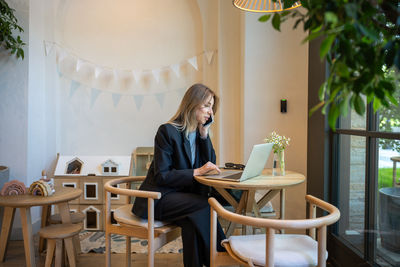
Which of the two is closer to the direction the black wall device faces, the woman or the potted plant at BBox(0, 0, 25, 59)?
the woman

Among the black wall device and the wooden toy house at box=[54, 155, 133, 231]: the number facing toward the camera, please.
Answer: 2

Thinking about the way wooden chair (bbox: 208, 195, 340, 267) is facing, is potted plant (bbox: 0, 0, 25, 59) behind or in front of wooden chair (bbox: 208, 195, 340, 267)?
in front

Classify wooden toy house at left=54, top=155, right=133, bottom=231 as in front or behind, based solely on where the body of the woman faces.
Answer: behind

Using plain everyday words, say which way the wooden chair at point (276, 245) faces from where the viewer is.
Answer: facing away from the viewer and to the left of the viewer

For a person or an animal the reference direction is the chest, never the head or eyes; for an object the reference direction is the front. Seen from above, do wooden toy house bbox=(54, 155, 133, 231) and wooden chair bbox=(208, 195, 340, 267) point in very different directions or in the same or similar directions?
very different directions

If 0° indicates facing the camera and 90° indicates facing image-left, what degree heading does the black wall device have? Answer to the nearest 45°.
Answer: approximately 0°
